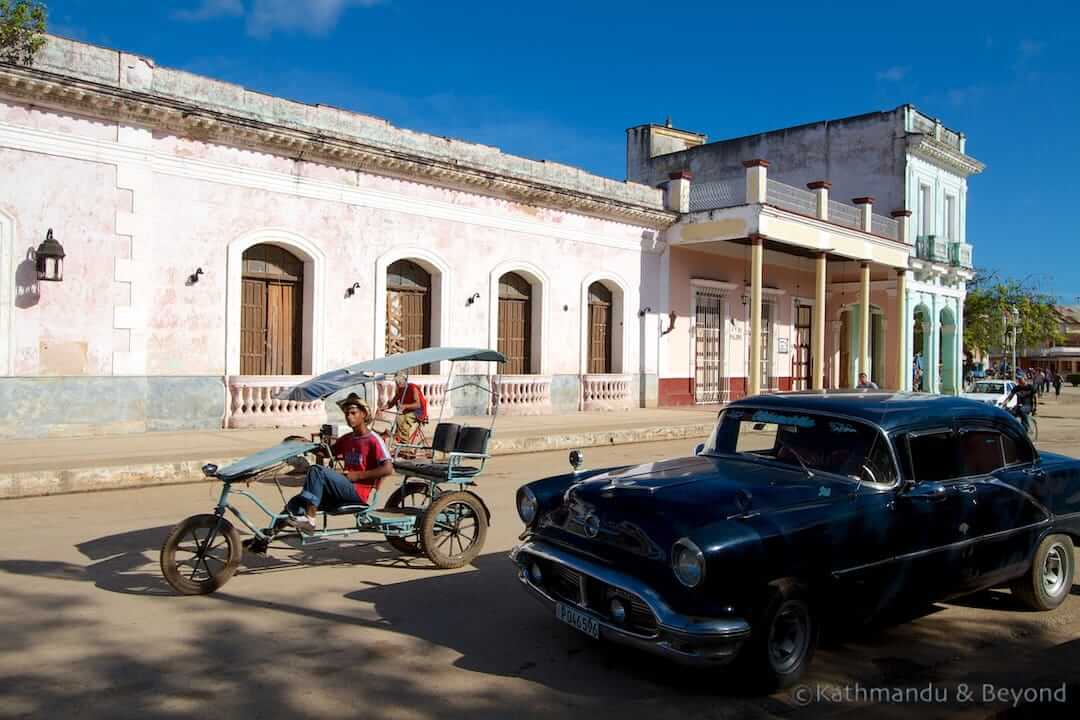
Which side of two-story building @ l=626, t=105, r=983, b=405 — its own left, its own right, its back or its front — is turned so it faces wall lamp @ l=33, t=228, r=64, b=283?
right

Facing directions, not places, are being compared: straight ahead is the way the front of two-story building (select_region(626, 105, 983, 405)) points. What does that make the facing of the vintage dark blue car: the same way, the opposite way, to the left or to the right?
to the right

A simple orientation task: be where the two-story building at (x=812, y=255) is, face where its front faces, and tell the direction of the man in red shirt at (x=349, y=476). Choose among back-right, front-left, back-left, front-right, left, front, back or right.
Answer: front-right

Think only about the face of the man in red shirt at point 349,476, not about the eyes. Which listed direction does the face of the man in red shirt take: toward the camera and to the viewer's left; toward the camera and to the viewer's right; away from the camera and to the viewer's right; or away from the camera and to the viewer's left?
toward the camera and to the viewer's left

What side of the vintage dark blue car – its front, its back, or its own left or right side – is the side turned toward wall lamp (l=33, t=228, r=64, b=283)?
right

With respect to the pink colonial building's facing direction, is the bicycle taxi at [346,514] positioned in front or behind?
in front

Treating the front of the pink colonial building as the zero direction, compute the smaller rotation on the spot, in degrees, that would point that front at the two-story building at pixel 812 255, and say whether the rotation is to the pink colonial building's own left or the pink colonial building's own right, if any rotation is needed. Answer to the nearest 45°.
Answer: approximately 90° to the pink colonial building's own left

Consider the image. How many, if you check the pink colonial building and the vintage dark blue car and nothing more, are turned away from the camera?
0

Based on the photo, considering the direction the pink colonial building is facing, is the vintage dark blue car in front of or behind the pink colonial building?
in front

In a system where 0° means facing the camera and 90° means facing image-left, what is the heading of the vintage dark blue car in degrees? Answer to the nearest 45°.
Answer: approximately 45°

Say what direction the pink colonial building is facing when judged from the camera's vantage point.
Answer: facing the viewer and to the right of the viewer

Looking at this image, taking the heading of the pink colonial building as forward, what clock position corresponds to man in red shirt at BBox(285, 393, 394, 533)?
The man in red shirt is roughly at 1 o'clock from the pink colonial building.

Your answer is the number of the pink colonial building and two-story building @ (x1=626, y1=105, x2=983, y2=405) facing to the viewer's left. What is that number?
0
